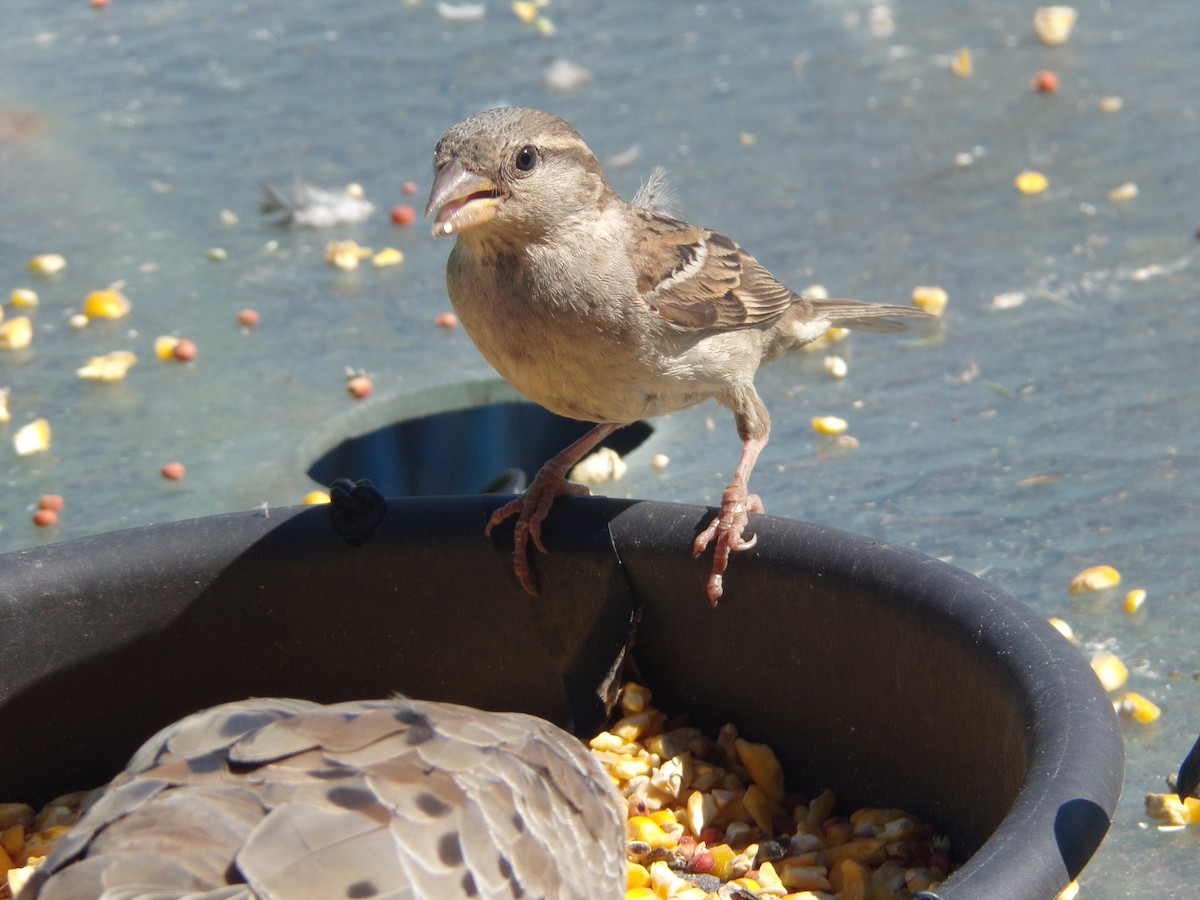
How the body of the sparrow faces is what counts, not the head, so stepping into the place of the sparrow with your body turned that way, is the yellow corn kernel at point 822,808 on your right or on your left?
on your left

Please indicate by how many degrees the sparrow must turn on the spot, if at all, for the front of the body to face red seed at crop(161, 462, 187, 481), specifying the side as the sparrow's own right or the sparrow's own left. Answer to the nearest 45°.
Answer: approximately 90° to the sparrow's own right

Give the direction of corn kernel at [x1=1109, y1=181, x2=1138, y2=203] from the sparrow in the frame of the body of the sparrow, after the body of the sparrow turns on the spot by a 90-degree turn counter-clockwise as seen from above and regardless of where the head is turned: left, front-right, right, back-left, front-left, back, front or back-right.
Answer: left

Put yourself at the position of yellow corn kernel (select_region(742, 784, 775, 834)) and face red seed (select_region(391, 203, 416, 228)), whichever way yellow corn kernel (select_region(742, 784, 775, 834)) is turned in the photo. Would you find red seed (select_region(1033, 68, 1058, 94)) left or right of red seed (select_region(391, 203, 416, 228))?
right

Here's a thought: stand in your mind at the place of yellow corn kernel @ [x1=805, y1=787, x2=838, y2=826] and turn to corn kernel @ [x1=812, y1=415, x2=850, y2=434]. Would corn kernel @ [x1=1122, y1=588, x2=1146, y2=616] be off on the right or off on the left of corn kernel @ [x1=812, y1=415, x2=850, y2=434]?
right

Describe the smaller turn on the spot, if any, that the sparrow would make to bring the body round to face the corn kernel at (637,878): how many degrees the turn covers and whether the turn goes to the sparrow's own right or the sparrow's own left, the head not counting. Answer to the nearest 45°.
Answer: approximately 45° to the sparrow's own left

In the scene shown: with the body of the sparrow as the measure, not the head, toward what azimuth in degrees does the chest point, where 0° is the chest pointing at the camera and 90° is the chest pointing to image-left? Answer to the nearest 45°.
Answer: approximately 45°

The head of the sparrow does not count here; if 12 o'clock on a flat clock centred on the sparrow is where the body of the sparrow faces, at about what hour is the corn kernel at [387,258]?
The corn kernel is roughly at 4 o'clock from the sparrow.

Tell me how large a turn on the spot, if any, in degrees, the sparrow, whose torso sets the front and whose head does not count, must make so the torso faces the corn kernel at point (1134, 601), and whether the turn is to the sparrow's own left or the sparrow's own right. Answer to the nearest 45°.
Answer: approximately 135° to the sparrow's own left

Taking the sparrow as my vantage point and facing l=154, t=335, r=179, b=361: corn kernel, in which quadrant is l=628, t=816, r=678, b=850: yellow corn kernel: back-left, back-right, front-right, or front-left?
back-left

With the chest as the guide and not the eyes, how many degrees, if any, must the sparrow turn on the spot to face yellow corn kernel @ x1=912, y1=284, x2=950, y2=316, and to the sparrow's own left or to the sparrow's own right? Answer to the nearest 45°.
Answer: approximately 180°

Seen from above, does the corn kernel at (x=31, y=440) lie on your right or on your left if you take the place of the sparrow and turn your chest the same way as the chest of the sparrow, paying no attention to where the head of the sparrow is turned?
on your right

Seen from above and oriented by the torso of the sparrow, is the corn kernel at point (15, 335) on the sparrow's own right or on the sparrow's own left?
on the sparrow's own right
